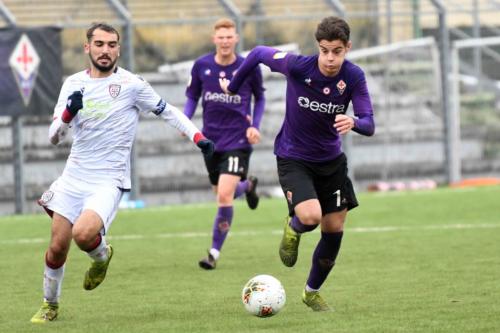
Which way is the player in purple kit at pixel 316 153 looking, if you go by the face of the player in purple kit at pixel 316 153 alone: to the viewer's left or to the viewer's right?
to the viewer's left

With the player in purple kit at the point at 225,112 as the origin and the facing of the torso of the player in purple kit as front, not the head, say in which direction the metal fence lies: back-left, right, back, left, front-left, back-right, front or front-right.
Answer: back

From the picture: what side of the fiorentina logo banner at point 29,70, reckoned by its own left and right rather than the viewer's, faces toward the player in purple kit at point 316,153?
front

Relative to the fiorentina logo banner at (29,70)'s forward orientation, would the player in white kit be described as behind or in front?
in front

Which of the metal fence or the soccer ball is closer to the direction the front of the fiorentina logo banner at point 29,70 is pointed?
the soccer ball

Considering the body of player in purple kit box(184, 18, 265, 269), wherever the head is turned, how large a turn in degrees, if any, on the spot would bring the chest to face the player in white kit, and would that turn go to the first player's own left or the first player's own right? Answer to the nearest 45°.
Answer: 0° — they already face them

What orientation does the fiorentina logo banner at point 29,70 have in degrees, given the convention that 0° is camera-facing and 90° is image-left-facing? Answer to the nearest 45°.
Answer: approximately 0°

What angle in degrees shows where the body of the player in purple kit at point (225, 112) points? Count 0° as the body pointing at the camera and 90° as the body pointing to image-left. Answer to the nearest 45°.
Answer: approximately 0°

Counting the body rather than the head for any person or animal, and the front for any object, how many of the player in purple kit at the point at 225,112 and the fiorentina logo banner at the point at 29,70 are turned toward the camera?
2

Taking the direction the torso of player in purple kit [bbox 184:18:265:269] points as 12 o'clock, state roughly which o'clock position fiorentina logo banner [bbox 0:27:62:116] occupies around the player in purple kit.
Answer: The fiorentina logo banner is roughly at 5 o'clock from the player in purple kit.

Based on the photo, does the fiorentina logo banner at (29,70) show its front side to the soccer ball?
yes

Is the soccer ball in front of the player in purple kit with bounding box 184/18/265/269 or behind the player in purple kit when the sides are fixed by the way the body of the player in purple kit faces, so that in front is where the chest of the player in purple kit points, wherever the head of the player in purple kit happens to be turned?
in front

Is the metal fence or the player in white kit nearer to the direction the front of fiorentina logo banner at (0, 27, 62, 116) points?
the player in white kit
